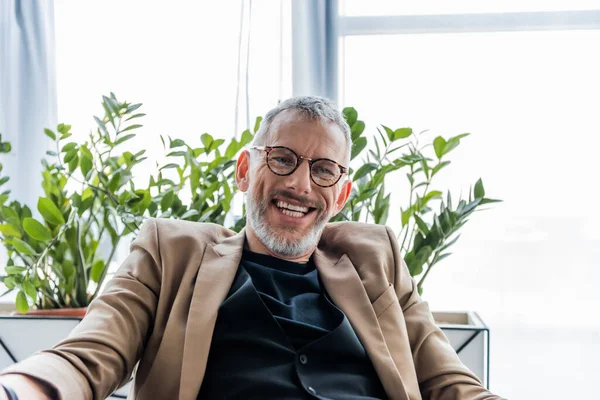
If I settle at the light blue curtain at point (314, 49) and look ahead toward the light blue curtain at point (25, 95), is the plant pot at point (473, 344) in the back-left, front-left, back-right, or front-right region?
back-left

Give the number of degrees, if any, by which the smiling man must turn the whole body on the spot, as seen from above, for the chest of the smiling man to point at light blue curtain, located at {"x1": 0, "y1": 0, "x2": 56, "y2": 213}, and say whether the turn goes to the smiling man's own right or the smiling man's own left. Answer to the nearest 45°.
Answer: approximately 135° to the smiling man's own right

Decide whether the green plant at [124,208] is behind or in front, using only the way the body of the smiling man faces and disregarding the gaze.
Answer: behind

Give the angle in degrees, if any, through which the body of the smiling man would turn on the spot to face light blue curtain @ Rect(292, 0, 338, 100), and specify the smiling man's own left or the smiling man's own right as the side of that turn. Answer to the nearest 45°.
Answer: approximately 180°

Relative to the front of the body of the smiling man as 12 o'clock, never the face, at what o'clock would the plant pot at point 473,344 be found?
The plant pot is roughly at 8 o'clock from the smiling man.

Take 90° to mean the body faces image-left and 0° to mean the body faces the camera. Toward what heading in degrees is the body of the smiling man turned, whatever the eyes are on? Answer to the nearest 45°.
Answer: approximately 0°
